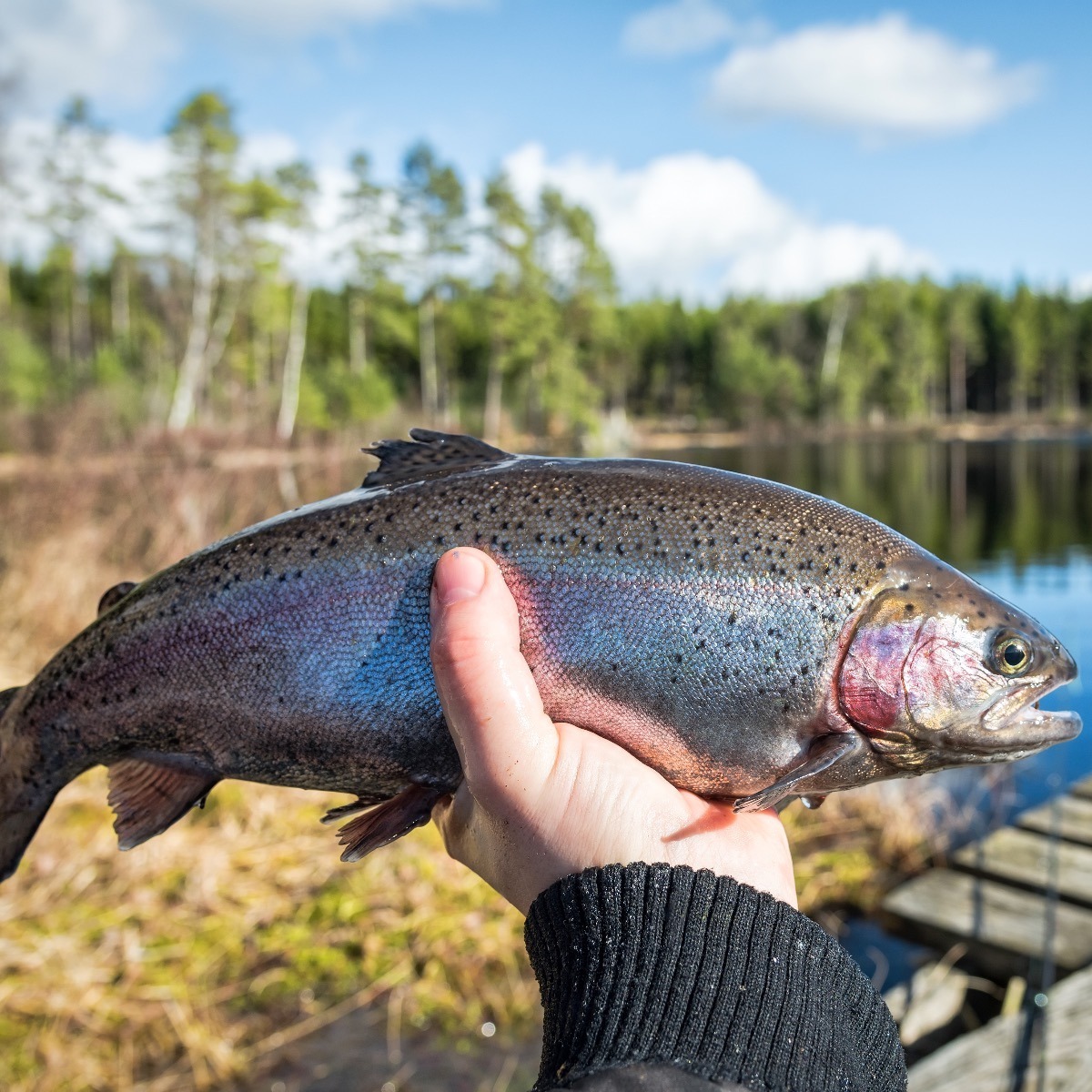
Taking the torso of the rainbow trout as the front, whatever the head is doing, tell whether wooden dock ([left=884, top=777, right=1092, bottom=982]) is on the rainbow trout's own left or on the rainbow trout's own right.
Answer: on the rainbow trout's own left

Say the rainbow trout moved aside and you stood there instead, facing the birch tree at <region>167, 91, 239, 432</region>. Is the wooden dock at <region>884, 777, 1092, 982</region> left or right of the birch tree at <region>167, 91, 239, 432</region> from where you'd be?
right

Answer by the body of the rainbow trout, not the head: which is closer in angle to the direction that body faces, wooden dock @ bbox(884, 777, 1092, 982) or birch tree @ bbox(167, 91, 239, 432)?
the wooden dock

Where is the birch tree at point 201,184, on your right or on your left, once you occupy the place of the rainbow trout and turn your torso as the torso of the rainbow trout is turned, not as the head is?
on your left

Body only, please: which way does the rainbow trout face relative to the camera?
to the viewer's right
